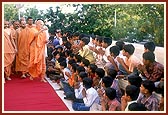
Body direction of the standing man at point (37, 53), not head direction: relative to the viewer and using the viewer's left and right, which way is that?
facing the viewer and to the right of the viewer

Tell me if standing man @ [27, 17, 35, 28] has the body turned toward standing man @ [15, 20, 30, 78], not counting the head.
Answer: no

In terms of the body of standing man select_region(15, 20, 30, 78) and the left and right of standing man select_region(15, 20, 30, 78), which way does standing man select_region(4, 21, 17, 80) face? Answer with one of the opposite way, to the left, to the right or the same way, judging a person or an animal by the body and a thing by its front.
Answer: the same way

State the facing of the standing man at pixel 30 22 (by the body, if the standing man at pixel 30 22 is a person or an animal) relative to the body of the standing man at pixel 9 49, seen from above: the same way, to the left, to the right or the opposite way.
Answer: the same way

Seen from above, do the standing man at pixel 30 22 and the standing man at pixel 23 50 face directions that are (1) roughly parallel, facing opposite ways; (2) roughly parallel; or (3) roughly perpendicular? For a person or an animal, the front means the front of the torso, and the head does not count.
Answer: roughly parallel
